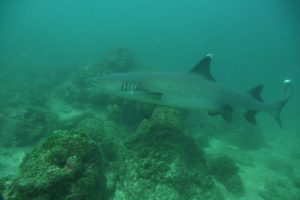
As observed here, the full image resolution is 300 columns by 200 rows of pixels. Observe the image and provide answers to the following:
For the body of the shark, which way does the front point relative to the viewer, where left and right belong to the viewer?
facing to the left of the viewer

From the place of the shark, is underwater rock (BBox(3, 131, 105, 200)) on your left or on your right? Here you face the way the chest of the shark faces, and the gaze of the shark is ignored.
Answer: on your left

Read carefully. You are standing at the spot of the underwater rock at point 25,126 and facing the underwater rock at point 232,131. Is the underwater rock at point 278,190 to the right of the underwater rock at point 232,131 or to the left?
right
